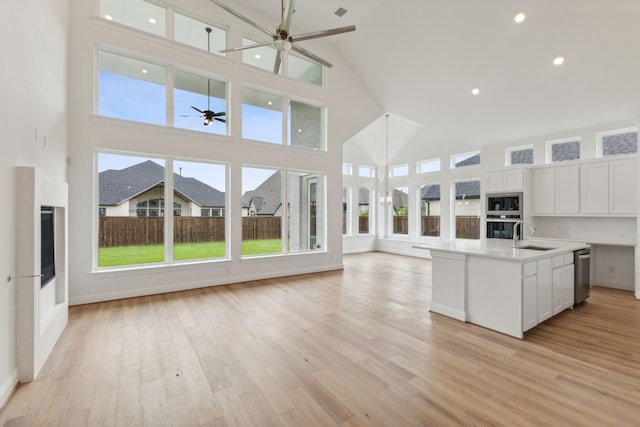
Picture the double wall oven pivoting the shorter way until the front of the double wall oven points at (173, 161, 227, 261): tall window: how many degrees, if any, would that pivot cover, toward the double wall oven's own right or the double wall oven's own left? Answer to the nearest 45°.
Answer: approximately 45° to the double wall oven's own right

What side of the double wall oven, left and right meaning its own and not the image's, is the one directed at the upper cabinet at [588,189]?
left

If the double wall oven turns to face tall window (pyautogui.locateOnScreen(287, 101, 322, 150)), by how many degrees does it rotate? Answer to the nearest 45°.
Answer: approximately 45° to its right

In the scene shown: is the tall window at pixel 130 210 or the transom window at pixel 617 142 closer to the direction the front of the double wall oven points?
the tall window

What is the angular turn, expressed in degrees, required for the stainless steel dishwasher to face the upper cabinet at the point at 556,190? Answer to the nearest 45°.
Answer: approximately 135° to its left

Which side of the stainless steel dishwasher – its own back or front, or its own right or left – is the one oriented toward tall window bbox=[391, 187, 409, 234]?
back

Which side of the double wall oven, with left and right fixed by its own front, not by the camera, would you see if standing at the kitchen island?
front

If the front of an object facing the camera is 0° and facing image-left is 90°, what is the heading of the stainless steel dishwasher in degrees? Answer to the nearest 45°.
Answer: approximately 315°

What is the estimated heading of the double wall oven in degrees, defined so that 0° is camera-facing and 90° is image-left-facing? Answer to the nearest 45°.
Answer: approximately 0°

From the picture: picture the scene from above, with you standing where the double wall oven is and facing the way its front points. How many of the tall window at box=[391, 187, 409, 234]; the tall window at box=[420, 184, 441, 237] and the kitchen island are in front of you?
1

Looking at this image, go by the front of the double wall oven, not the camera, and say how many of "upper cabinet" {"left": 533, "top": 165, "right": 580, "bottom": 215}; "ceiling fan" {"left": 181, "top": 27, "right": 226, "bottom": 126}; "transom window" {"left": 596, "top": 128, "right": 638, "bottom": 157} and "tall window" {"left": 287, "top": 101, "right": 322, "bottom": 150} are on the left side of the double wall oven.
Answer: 2

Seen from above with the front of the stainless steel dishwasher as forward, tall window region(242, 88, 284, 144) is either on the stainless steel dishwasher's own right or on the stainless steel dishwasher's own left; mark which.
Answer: on the stainless steel dishwasher's own right

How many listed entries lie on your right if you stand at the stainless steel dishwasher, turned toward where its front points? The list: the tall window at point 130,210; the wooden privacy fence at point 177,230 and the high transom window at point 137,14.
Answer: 3

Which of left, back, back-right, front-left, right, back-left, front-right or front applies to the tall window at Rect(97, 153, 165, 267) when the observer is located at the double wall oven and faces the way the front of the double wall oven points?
front-right
